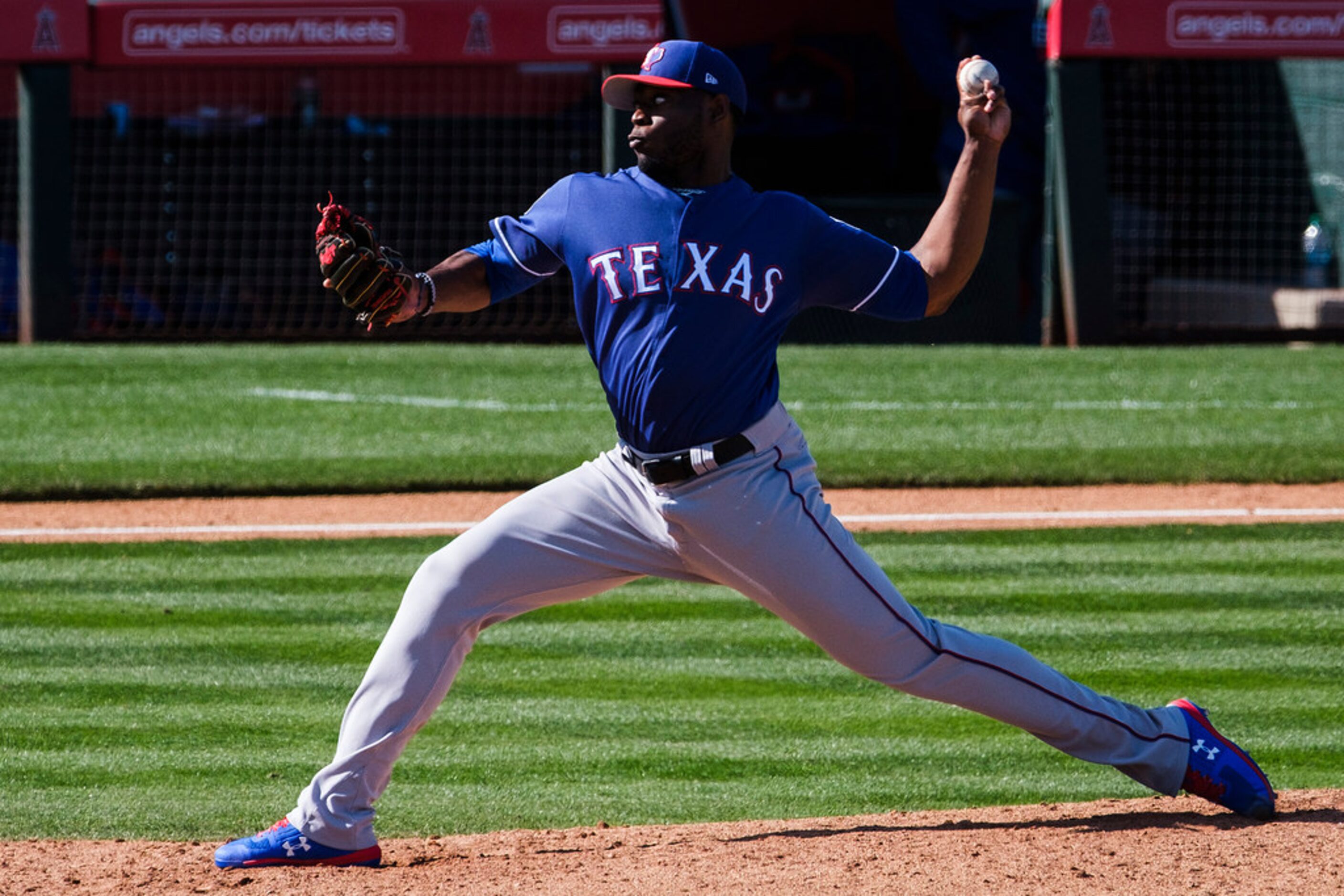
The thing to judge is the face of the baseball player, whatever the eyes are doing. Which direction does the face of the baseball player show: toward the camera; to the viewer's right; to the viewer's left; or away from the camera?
to the viewer's left

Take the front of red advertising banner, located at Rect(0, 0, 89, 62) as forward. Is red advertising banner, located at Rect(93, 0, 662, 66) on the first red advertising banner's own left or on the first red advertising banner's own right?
on the first red advertising banner's own left

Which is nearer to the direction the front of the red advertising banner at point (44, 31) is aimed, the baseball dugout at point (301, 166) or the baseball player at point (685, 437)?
the baseball player

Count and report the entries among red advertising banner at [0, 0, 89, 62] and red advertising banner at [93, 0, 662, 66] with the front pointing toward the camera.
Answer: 2

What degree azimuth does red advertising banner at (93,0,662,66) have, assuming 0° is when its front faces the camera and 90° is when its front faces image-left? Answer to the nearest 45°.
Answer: approximately 0°

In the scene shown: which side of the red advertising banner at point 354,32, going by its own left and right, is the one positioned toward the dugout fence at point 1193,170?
left

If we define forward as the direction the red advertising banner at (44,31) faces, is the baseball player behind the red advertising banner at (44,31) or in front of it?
in front

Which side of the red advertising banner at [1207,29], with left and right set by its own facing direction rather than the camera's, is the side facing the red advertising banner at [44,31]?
right

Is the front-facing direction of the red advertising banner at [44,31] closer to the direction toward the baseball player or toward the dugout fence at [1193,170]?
the baseball player

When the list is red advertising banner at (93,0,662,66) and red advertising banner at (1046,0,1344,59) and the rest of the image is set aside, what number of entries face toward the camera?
2

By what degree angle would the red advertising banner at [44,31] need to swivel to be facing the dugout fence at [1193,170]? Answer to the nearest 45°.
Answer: approximately 90° to its left
